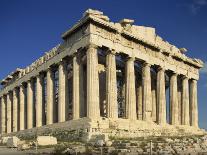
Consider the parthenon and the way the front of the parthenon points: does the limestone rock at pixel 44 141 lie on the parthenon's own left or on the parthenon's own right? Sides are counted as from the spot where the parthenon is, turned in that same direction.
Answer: on the parthenon's own right

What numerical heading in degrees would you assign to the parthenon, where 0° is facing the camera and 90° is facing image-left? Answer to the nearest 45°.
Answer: approximately 315°
